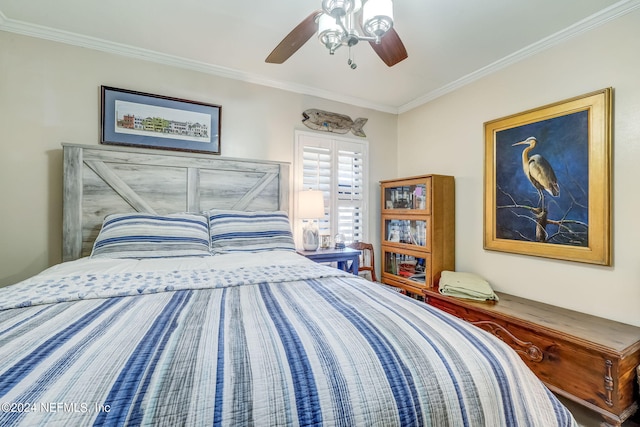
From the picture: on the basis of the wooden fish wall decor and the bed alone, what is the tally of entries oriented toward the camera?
1

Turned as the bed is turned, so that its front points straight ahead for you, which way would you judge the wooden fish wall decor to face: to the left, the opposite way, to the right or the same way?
to the right

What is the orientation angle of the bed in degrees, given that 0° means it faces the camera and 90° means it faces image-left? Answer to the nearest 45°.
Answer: approximately 0°

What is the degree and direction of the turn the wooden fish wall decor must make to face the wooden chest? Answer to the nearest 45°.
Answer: approximately 135° to its left

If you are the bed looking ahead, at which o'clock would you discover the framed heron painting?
The framed heron painting is roughly at 8 o'clock from the bed.

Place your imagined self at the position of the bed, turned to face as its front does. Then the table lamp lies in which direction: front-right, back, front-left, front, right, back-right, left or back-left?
back

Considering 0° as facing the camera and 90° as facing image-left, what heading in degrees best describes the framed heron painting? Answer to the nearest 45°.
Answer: approximately 45°

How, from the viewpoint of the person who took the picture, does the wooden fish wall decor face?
facing to the left of the viewer
